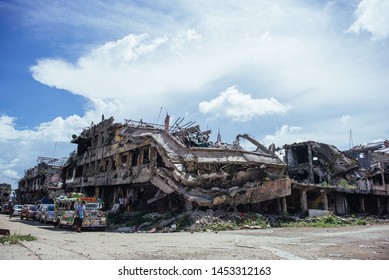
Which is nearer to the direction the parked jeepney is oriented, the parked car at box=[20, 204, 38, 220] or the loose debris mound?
the loose debris mound

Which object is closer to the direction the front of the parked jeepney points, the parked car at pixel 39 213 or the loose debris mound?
the loose debris mound

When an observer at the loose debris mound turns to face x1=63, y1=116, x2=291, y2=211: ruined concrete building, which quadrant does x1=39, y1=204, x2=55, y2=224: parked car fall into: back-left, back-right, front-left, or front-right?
front-left

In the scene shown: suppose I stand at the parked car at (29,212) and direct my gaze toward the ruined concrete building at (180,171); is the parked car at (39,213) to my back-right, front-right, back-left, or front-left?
front-right

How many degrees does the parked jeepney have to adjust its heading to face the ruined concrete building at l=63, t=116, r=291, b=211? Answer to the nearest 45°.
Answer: approximately 45° to its left

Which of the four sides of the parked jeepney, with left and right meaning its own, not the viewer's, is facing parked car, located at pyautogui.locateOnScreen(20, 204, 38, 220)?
back

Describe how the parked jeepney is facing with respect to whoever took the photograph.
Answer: facing the viewer and to the right of the viewer

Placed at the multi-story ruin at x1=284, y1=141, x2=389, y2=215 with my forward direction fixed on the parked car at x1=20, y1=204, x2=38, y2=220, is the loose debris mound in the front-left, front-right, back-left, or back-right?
front-left

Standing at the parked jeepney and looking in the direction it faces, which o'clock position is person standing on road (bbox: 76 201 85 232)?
The person standing on road is roughly at 2 o'clock from the parked jeepney.

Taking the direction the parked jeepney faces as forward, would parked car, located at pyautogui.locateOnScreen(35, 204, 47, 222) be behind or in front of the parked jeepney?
behind
